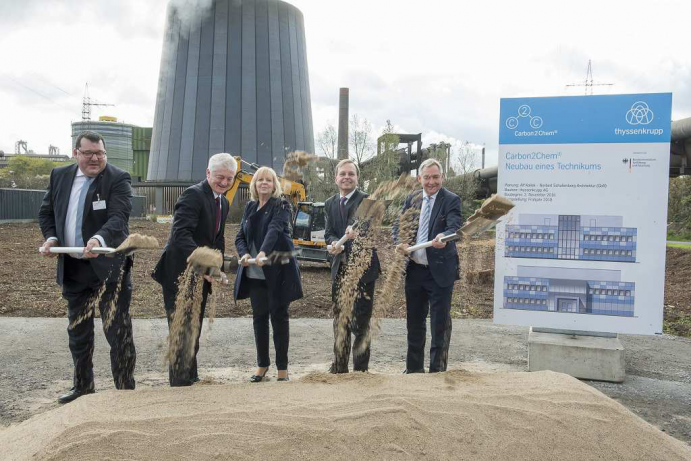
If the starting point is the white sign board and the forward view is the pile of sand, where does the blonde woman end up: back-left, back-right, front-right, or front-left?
front-right

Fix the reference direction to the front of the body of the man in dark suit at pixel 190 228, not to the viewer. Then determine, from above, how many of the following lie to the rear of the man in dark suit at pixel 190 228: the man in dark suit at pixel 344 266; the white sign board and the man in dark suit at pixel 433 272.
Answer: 0

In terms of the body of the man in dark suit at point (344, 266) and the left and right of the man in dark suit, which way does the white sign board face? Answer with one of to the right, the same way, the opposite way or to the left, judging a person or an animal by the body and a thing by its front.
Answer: the same way

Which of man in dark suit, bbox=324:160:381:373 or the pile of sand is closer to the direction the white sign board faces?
the pile of sand

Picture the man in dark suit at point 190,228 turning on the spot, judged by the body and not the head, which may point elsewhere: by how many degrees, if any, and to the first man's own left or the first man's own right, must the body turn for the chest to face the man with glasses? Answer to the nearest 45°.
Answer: approximately 135° to the first man's own right

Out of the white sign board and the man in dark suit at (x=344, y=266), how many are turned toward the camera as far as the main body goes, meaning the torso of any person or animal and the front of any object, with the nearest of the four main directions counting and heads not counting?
2

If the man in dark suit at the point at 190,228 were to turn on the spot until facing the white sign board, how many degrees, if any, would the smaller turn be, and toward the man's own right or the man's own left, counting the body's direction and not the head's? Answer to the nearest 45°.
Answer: approximately 45° to the man's own left

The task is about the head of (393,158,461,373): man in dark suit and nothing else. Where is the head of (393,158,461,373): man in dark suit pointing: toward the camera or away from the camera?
toward the camera

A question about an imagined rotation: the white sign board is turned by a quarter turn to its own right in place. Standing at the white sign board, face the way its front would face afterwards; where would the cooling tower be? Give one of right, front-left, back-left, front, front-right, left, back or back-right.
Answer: front-right

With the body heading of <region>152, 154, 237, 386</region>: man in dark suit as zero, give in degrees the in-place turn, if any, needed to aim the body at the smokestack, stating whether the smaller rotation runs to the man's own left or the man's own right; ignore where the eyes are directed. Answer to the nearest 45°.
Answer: approximately 135° to the man's own left

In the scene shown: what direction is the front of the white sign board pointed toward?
toward the camera

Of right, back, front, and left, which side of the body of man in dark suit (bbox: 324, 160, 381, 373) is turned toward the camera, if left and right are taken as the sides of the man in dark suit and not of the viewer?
front

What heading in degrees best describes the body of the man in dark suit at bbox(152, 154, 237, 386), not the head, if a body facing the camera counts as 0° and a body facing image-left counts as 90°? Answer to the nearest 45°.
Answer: approximately 315°

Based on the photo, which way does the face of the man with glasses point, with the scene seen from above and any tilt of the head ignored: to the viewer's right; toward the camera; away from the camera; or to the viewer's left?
toward the camera

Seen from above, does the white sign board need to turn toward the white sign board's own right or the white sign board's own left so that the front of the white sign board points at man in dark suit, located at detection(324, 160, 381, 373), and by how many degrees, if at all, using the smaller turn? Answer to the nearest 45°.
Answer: approximately 45° to the white sign board's own right

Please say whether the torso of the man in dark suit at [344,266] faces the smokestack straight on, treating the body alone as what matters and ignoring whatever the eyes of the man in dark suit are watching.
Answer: no
